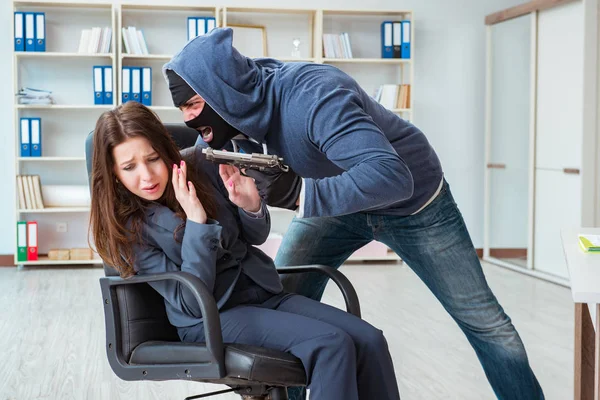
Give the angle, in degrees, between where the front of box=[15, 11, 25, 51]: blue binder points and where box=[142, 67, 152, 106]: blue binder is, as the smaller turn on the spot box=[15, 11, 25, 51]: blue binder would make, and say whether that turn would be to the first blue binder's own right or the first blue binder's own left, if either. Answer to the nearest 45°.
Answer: approximately 90° to the first blue binder's own left

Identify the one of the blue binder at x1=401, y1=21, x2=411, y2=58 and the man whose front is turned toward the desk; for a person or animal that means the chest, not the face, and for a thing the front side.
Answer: the blue binder

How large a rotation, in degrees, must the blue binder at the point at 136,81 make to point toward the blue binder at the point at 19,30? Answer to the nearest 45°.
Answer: approximately 90° to its right

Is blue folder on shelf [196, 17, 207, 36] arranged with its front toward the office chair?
yes

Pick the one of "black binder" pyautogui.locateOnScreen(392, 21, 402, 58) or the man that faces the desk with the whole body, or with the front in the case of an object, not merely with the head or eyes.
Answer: the black binder

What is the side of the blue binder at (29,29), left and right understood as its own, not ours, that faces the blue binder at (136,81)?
left

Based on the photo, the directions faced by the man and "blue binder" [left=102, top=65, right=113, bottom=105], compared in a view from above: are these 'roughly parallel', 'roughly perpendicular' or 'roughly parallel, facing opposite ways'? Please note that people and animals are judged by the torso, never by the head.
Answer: roughly perpendicular

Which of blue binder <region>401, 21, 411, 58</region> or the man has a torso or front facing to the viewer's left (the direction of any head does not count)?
the man

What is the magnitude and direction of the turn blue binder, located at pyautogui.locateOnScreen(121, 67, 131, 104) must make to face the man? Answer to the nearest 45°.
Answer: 0° — it already faces them

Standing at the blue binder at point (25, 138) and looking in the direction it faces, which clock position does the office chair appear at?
The office chair is roughly at 12 o'clock from the blue binder.

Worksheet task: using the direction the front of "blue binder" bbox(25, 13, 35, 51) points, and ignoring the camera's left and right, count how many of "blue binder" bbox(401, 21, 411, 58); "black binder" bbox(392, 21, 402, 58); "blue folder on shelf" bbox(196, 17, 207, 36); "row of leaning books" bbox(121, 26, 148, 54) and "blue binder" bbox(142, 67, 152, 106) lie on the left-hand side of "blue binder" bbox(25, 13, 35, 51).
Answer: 5

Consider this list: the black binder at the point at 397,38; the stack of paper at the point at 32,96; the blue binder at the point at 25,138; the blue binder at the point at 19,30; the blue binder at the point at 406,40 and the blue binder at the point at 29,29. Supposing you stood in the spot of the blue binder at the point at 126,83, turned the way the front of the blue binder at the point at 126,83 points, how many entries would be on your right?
4

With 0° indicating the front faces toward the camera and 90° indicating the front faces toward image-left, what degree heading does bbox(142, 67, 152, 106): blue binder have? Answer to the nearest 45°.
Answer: approximately 0°
